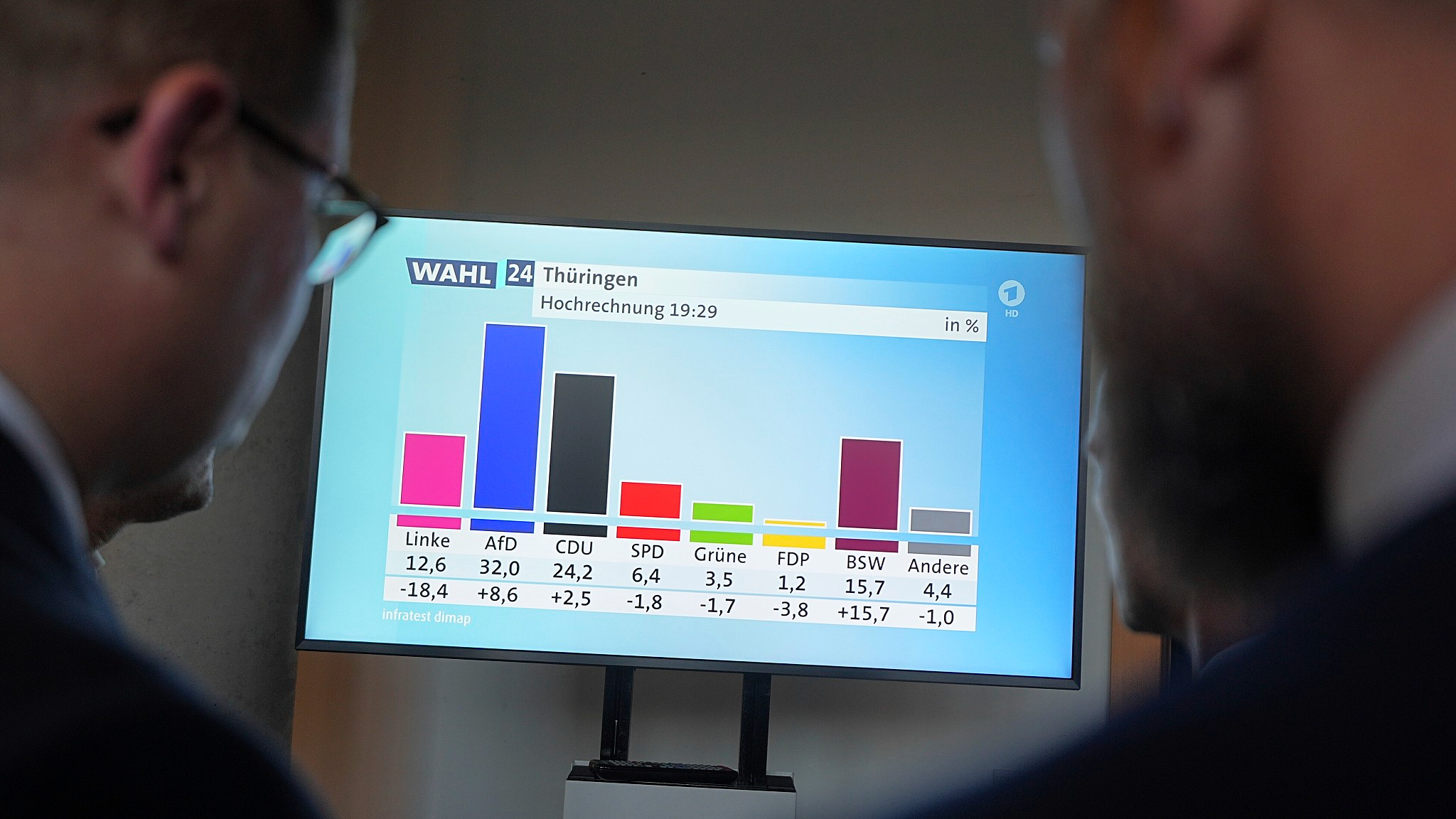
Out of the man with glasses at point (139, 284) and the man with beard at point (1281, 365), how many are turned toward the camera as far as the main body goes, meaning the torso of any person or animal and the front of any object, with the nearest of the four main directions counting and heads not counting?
0

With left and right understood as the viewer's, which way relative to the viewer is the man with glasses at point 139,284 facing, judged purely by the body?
facing away from the viewer and to the right of the viewer

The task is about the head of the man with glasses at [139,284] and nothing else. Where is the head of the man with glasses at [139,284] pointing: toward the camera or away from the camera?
away from the camera

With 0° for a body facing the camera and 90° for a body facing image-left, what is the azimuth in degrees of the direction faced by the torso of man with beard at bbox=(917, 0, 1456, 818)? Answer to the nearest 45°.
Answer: approximately 135°

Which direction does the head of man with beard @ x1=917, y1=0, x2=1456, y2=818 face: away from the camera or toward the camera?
away from the camera
